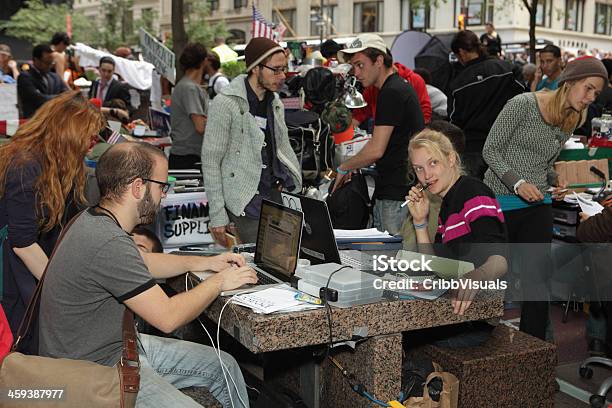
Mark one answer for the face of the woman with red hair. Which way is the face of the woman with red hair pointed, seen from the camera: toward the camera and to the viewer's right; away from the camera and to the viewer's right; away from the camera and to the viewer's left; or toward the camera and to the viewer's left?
away from the camera and to the viewer's right

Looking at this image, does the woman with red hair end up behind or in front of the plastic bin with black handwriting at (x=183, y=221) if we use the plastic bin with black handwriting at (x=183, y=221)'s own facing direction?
in front

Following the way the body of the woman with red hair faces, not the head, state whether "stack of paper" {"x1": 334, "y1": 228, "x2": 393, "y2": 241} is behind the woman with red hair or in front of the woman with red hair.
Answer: in front

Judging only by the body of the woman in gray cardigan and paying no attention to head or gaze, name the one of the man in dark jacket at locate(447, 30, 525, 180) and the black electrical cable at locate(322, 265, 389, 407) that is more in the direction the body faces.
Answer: the black electrical cable

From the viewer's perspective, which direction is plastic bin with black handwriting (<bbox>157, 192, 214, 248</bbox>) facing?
toward the camera

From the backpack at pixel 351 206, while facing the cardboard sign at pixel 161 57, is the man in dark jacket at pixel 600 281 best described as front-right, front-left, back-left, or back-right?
back-right

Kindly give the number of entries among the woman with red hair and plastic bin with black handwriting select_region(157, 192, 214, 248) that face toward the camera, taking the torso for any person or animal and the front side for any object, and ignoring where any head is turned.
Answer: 1

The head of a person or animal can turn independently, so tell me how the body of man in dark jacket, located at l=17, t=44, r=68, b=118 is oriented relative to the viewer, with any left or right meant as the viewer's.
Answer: facing the viewer and to the right of the viewer

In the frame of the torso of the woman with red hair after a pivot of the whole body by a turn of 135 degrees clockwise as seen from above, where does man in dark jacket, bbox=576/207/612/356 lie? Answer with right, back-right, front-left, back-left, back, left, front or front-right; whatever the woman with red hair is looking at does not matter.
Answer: back-left

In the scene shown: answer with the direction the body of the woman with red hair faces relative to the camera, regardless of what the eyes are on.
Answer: to the viewer's right
